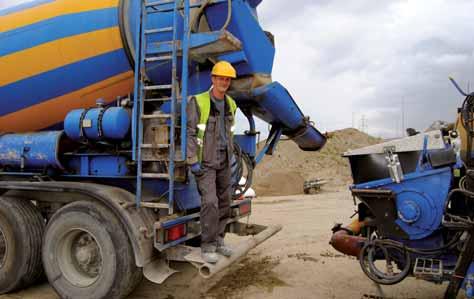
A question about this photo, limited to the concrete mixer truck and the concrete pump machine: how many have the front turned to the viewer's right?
1

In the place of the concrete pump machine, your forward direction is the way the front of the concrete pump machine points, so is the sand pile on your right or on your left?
on your left

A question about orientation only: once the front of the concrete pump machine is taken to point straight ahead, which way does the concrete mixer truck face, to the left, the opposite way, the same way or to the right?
the opposite way

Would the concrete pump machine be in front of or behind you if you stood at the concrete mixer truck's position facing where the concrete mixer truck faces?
behind

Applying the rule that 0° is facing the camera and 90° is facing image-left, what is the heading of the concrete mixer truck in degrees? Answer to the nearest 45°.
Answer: approximately 135°

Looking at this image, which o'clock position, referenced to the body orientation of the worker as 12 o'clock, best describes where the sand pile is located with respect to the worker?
The sand pile is roughly at 8 o'clock from the worker.

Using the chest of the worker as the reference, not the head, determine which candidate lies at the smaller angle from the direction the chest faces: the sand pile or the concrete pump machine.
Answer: the concrete pump machine

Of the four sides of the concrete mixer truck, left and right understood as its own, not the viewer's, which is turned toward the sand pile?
right

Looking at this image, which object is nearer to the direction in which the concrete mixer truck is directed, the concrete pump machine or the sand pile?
the sand pile

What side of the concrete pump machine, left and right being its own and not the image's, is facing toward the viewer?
right

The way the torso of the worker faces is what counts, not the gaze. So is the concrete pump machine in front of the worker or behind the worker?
in front

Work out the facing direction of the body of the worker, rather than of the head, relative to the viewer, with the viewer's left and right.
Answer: facing the viewer and to the right of the viewer

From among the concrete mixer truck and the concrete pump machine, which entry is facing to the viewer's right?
the concrete pump machine

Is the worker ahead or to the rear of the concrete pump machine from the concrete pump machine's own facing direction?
to the rear

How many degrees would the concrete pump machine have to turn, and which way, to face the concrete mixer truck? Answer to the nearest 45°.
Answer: approximately 180°
